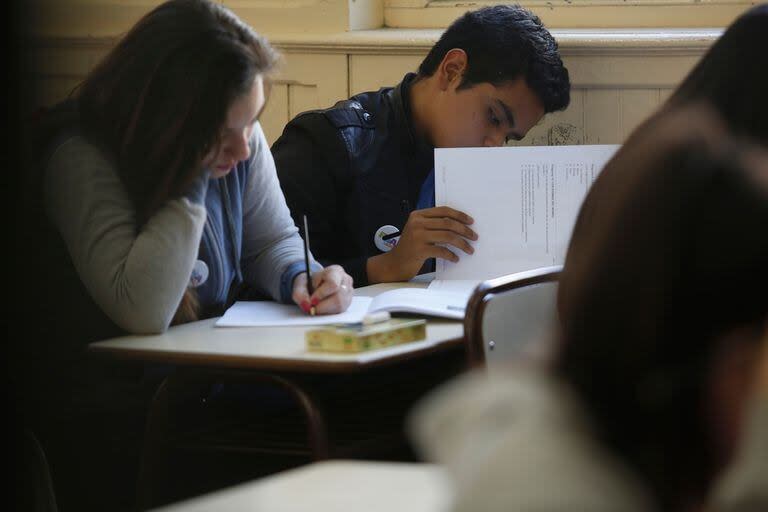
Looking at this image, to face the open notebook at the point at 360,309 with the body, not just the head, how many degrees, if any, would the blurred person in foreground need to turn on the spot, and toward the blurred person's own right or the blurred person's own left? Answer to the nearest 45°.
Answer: approximately 45° to the blurred person's own left

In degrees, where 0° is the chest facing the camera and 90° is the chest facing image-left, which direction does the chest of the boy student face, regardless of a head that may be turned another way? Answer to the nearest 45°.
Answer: approximately 315°

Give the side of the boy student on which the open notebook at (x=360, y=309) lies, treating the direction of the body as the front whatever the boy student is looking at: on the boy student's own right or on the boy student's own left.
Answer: on the boy student's own right

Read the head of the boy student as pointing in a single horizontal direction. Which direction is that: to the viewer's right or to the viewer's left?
to the viewer's right

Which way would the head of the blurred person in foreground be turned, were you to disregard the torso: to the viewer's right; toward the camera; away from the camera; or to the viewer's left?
away from the camera

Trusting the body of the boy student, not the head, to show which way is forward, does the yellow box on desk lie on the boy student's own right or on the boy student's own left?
on the boy student's own right

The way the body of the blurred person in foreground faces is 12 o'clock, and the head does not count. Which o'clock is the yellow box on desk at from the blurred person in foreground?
The yellow box on desk is roughly at 10 o'clock from the blurred person in foreground.
